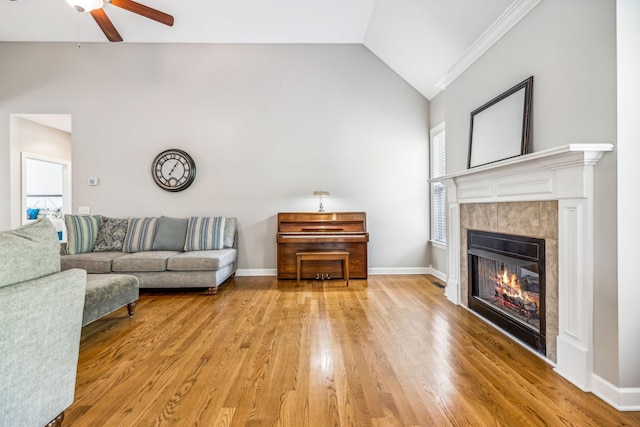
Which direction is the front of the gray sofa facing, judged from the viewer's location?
facing the viewer

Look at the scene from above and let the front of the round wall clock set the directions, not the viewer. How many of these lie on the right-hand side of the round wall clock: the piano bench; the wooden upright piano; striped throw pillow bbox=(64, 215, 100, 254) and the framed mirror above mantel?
1

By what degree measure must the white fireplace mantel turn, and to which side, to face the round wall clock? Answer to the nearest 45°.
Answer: approximately 45° to its right

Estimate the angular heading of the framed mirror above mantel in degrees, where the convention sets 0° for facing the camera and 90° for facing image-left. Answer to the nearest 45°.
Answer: approximately 45°

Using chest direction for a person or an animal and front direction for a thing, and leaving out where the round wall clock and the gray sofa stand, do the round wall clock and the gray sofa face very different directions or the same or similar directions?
same or similar directions

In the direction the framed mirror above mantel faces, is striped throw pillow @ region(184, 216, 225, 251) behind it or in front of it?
in front

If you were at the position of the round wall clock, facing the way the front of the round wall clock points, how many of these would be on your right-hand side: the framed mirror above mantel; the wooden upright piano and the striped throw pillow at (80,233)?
1

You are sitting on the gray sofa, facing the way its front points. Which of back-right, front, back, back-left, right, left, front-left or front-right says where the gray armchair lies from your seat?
front

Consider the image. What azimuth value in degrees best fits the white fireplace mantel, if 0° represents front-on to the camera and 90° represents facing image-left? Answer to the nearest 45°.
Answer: approximately 45°

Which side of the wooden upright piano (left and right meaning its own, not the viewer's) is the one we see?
front

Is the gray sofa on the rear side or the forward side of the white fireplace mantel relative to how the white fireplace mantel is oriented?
on the forward side
